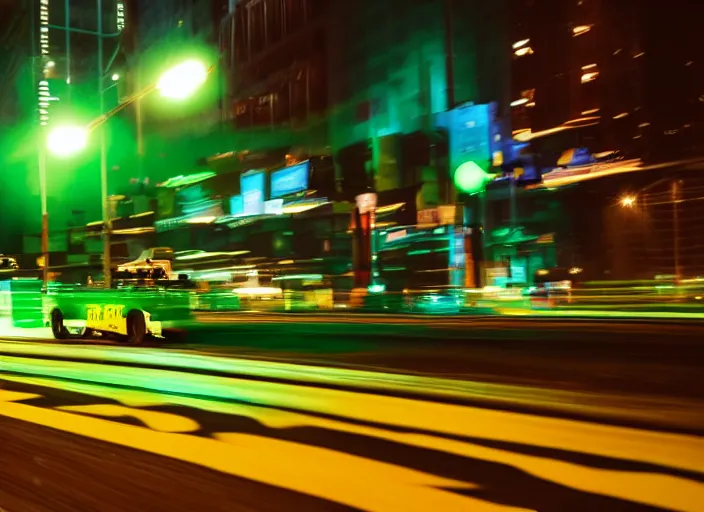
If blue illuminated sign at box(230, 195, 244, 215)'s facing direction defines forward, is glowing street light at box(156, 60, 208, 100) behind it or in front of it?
in front

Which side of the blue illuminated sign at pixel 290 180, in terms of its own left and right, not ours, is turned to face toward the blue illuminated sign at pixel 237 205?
right

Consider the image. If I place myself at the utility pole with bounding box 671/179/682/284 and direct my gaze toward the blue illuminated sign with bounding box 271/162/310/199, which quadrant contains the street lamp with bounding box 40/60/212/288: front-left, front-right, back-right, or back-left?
front-left

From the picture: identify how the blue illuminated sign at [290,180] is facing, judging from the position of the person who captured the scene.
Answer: facing the viewer and to the left of the viewer

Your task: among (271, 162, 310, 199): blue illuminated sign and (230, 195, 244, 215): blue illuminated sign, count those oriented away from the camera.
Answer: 0

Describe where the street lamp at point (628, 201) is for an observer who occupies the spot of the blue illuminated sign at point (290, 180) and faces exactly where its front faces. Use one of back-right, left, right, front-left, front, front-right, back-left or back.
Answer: left

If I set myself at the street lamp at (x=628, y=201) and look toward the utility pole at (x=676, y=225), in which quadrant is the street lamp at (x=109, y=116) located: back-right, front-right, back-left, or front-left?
back-right

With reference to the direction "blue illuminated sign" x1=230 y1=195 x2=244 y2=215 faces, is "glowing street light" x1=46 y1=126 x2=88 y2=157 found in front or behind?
in front

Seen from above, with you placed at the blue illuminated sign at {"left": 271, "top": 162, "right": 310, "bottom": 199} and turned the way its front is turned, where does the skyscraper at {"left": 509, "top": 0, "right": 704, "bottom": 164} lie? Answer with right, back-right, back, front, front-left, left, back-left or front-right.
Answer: left

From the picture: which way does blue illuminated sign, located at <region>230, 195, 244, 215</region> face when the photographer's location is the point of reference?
facing the viewer
